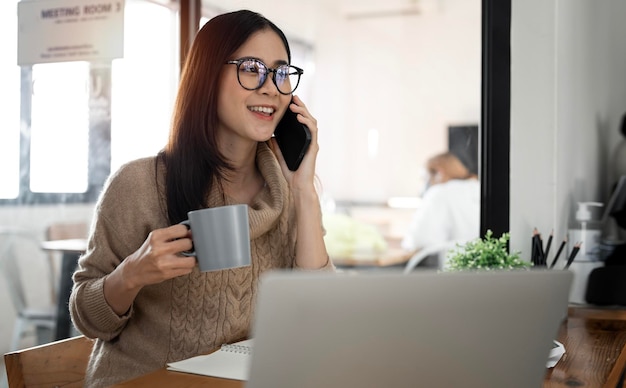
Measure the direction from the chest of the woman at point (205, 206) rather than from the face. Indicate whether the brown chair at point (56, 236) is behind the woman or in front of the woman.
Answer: behind

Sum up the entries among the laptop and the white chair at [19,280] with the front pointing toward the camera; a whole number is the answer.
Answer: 0

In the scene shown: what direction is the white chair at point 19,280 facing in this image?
to the viewer's right

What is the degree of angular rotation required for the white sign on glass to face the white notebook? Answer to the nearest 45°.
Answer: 0° — it already faces it

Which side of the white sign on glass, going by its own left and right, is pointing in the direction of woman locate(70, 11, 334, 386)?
front

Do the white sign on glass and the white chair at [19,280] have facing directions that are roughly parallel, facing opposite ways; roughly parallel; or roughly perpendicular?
roughly perpendicular

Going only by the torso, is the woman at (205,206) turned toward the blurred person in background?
no

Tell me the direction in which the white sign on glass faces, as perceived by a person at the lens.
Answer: facing the viewer

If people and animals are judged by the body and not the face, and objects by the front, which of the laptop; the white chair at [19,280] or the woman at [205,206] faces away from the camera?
the laptop

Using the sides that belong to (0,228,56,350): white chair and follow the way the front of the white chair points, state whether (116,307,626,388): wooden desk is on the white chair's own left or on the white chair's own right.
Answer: on the white chair's own right

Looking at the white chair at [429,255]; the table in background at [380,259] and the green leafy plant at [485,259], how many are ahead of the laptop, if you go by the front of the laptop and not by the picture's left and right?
3

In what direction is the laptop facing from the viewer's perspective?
away from the camera

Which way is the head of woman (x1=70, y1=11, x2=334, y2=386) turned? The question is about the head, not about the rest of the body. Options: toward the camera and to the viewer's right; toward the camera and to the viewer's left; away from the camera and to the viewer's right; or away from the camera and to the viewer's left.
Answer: toward the camera and to the viewer's right

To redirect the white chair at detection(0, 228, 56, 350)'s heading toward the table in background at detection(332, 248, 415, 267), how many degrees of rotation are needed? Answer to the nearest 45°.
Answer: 0° — it already faces it
